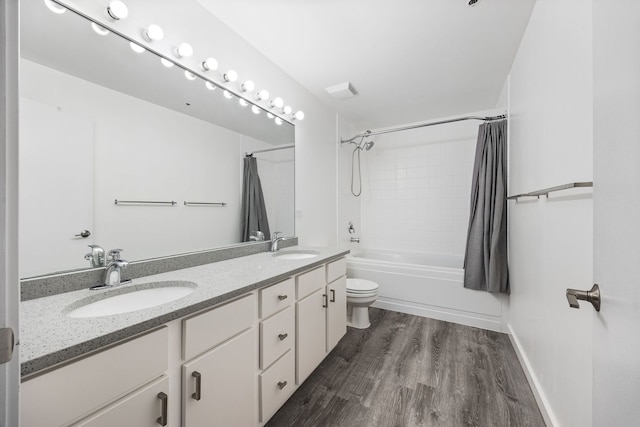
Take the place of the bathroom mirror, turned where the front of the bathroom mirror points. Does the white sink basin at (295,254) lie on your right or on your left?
on your left

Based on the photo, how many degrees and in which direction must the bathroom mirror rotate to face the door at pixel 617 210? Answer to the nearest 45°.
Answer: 0° — it already faces it

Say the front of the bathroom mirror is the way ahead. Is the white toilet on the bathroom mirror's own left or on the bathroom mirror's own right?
on the bathroom mirror's own left

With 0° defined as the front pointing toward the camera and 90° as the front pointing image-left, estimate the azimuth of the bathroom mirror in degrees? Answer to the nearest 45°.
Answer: approximately 315°

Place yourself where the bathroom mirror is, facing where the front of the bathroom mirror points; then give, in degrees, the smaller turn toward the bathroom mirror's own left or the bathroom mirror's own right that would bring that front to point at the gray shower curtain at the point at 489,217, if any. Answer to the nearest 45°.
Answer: approximately 45° to the bathroom mirror's own left
